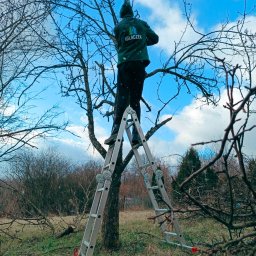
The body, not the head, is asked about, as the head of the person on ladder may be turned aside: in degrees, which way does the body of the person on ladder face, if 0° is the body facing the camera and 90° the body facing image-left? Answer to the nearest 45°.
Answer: approximately 180°
